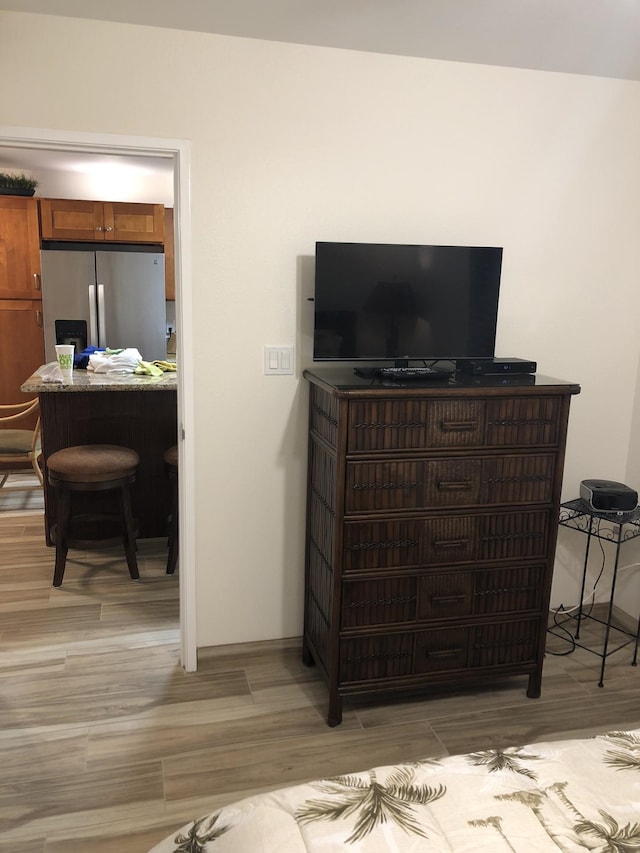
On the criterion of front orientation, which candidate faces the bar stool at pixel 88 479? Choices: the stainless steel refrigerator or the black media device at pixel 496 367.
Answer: the stainless steel refrigerator

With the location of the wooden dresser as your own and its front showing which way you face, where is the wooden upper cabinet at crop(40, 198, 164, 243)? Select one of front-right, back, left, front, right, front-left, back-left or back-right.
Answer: back-right

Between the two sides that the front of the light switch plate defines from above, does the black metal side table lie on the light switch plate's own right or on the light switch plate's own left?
on the light switch plate's own left

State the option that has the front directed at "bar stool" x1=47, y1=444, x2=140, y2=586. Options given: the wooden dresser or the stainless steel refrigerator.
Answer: the stainless steel refrigerator

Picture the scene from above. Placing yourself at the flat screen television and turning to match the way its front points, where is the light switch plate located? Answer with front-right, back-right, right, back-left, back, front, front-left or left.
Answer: right

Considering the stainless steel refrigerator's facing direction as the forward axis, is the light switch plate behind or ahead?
ahead

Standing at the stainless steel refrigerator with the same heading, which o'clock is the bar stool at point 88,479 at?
The bar stool is roughly at 12 o'clock from the stainless steel refrigerator.

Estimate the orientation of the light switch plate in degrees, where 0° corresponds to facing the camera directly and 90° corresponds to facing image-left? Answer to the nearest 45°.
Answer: approximately 0°
